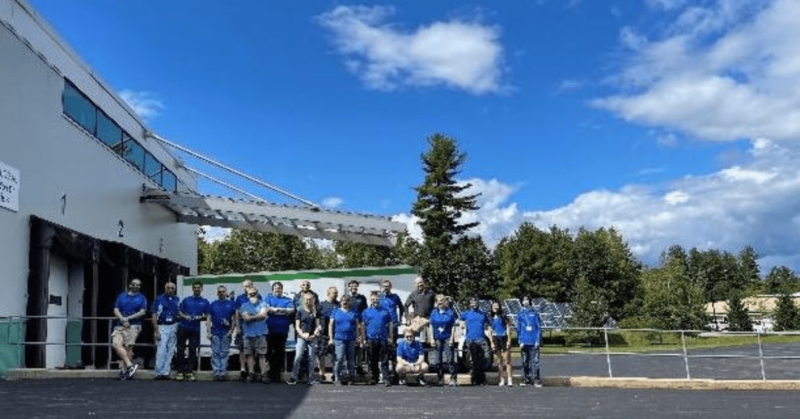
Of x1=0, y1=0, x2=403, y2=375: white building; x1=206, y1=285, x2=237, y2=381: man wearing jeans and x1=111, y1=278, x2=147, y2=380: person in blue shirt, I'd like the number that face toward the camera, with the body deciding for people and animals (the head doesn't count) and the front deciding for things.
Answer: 2

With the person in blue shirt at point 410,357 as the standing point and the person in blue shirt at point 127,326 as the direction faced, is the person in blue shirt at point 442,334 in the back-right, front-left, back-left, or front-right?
back-right

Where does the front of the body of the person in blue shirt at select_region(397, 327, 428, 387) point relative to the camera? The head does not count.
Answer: toward the camera

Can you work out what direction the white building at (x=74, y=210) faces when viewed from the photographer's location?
facing to the right of the viewer

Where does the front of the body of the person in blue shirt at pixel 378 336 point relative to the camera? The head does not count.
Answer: toward the camera

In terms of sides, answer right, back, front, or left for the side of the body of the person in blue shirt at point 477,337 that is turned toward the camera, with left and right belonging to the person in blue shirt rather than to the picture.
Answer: front

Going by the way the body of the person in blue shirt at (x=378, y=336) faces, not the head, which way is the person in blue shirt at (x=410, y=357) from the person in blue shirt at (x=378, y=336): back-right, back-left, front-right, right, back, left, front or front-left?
left

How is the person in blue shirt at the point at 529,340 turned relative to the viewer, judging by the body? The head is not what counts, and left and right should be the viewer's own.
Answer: facing the viewer

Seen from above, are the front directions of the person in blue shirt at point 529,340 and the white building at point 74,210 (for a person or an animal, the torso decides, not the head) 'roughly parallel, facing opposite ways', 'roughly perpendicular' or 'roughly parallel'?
roughly perpendicular

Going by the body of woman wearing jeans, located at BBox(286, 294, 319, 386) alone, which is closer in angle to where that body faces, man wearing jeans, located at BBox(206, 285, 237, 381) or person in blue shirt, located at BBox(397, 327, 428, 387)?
the person in blue shirt

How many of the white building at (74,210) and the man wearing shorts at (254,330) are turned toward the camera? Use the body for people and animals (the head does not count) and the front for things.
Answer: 1

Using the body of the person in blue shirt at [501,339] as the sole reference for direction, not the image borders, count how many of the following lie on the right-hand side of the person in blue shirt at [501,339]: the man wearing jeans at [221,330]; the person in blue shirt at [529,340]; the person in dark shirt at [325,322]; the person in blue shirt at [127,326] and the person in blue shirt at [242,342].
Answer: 4

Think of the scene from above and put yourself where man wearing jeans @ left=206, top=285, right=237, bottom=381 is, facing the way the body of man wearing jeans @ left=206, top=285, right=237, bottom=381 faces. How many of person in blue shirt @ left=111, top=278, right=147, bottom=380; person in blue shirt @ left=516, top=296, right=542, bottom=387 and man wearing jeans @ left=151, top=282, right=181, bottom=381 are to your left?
1
